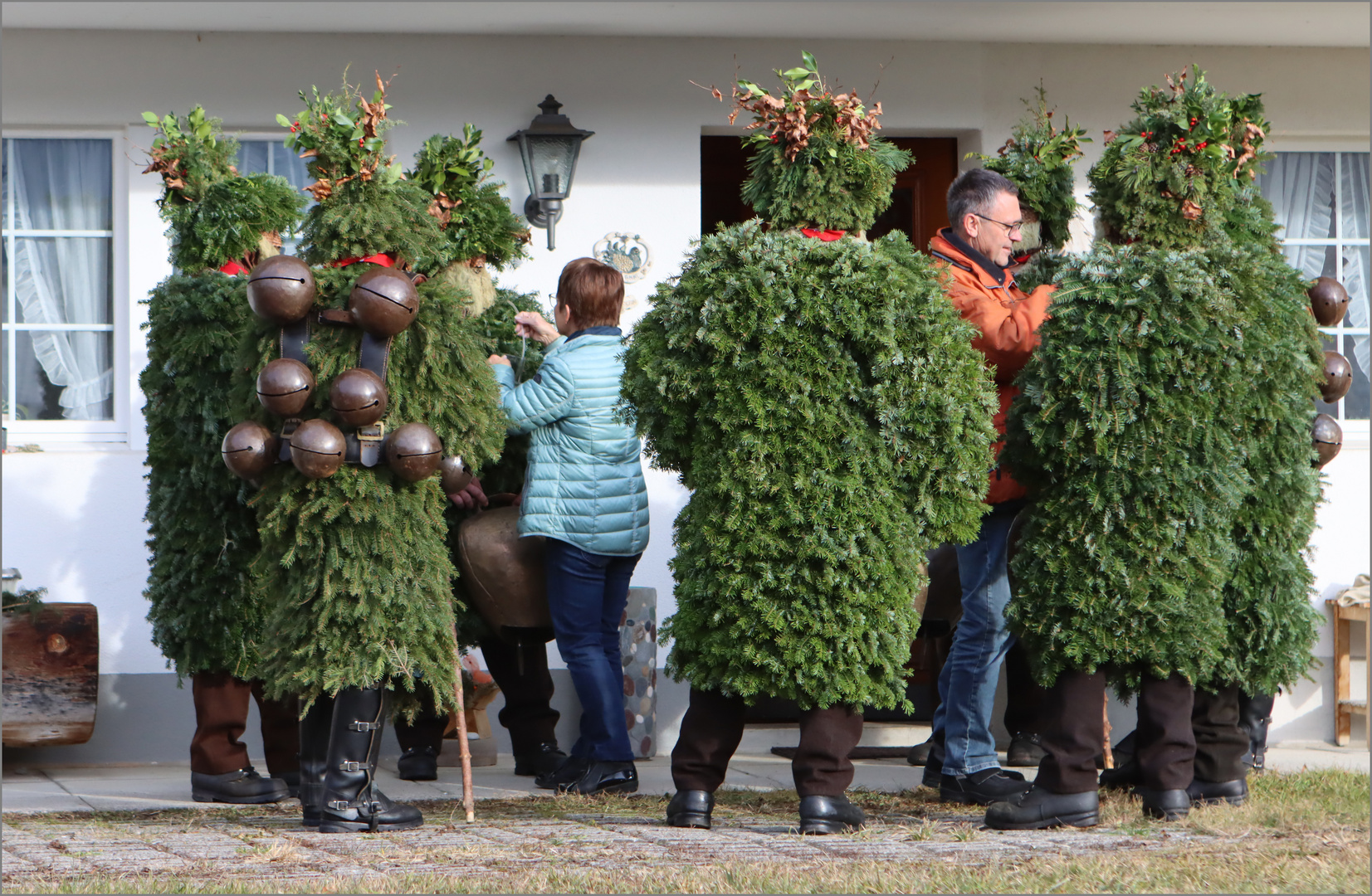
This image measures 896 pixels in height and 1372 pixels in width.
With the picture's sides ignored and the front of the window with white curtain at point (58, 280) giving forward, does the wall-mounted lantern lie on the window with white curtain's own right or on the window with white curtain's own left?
on the window with white curtain's own left

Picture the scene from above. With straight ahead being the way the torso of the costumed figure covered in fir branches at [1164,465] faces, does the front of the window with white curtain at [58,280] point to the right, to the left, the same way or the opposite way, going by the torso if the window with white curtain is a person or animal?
the opposite way

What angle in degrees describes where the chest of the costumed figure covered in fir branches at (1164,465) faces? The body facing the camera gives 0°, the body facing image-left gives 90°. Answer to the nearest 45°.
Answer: approximately 135°

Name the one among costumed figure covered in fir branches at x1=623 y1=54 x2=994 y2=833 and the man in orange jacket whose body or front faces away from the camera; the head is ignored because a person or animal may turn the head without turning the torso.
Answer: the costumed figure covered in fir branches

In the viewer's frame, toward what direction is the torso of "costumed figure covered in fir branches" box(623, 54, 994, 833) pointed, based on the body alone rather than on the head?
away from the camera

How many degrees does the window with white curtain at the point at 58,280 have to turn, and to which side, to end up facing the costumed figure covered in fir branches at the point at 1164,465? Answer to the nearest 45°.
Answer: approximately 45° to its left

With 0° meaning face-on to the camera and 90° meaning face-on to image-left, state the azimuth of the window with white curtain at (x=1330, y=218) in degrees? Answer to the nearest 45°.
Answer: approximately 0°
